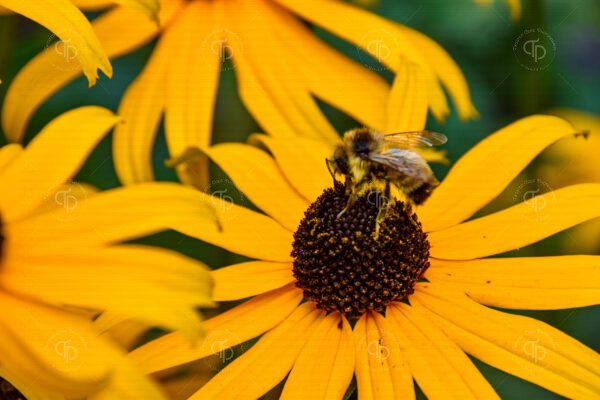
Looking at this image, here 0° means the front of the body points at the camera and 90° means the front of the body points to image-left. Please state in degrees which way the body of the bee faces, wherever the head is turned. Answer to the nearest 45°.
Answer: approximately 90°
